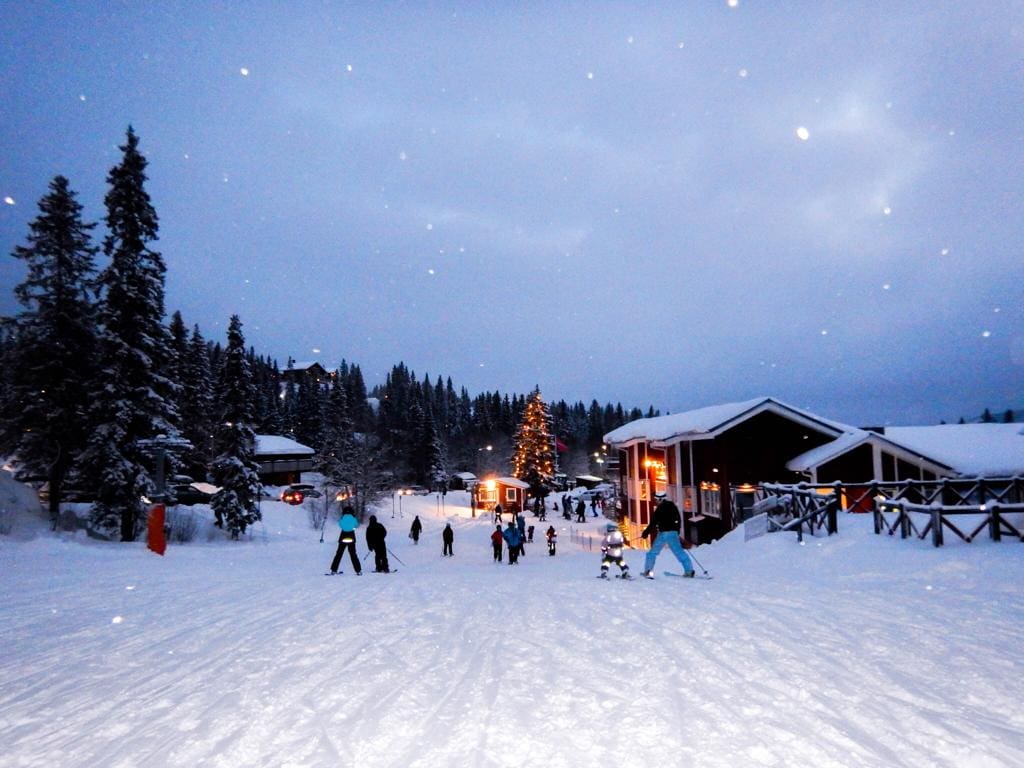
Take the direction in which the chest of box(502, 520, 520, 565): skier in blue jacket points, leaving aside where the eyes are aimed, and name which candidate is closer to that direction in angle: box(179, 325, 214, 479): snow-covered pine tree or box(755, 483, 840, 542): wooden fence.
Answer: the snow-covered pine tree

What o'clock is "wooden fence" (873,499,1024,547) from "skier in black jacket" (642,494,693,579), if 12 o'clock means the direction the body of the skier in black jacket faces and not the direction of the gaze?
The wooden fence is roughly at 4 o'clock from the skier in black jacket.

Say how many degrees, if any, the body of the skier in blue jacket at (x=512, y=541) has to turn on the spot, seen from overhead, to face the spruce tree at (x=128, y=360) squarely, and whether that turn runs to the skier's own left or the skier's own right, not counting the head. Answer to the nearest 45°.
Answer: approximately 90° to the skier's own left

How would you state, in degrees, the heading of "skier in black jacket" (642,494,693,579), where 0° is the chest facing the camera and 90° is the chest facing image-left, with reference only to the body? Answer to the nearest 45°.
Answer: approximately 135°

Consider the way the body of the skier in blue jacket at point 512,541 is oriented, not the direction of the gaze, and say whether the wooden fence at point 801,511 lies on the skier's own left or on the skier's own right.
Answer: on the skier's own right

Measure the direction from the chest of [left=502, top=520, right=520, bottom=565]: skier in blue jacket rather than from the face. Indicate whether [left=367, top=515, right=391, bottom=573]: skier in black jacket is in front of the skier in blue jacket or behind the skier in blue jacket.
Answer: behind

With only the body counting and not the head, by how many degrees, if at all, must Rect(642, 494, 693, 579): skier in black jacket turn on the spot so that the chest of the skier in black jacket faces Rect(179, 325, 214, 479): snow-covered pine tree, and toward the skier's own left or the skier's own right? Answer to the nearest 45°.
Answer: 0° — they already face it

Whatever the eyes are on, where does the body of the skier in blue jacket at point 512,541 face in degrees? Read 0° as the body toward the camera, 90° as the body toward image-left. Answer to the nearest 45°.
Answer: approximately 180°

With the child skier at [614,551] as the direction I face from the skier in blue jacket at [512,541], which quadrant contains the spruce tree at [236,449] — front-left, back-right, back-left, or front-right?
back-right

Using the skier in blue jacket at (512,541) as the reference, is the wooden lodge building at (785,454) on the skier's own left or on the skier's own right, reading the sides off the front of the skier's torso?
on the skier's own right
